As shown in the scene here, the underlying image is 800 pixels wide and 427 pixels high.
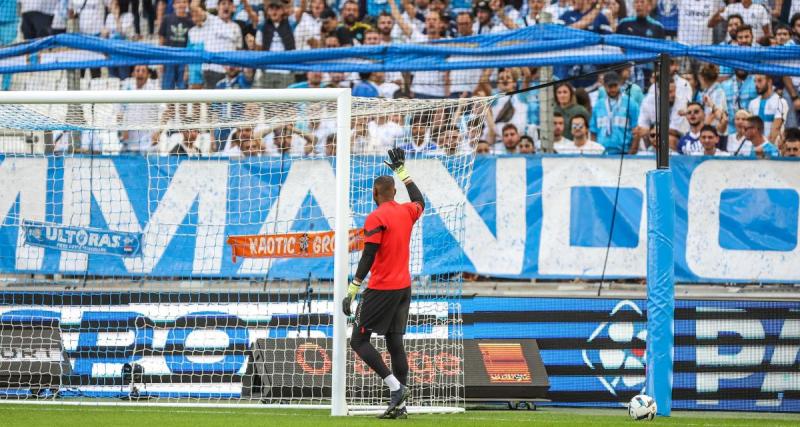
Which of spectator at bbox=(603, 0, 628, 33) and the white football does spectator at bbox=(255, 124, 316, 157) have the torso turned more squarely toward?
the white football

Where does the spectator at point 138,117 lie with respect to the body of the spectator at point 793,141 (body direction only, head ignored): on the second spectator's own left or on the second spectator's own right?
on the second spectator's own right

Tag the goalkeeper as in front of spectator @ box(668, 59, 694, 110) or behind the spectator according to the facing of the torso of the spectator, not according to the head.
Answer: in front

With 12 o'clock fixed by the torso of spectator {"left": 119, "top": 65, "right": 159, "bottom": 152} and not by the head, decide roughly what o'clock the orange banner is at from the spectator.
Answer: The orange banner is roughly at 11 o'clock from the spectator.

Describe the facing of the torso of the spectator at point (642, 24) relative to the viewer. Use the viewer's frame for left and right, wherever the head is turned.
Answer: facing the viewer

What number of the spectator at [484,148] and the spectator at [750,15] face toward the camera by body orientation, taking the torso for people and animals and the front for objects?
2

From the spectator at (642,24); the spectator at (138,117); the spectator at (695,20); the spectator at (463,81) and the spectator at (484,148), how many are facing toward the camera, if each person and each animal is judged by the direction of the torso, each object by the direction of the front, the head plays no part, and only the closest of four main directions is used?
5

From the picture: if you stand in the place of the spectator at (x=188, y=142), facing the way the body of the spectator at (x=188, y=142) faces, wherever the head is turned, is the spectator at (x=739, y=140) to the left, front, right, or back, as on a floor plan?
left

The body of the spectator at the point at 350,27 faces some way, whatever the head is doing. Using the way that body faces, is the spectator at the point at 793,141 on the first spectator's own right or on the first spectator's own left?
on the first spectator's own left

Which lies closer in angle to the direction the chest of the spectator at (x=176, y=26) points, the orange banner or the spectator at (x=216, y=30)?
the orange banner

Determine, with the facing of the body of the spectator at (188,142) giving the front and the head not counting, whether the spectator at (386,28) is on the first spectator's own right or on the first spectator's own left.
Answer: on the first spectator's own left

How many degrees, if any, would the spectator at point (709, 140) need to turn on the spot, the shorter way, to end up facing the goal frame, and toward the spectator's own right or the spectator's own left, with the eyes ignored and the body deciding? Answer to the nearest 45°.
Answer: approximately 45° to the spectator's own right

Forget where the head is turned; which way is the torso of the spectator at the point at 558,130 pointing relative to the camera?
toward the camera
